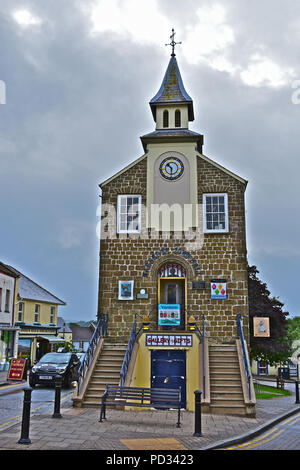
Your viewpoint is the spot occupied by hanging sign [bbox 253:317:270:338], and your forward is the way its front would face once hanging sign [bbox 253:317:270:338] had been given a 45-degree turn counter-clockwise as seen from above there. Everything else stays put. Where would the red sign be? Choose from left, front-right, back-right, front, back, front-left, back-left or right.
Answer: back-right

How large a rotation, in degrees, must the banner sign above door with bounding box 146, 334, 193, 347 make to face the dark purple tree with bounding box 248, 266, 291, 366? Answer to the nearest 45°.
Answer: approximately 135° to its left

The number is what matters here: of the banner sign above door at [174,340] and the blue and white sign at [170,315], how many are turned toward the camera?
2

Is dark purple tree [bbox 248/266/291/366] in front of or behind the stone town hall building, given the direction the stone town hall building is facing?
behind

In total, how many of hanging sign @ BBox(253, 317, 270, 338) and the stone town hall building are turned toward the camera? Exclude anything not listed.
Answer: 2

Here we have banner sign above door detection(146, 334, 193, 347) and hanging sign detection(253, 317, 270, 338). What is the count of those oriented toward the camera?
2

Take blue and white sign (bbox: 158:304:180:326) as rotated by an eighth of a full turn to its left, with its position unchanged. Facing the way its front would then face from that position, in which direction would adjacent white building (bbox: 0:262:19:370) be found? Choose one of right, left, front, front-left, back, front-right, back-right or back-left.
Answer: back

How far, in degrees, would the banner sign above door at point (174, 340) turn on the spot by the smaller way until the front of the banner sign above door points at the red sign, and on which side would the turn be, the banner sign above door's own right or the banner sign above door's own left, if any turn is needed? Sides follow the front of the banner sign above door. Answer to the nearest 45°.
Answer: approximately 135° to the banner sign above door's own right
